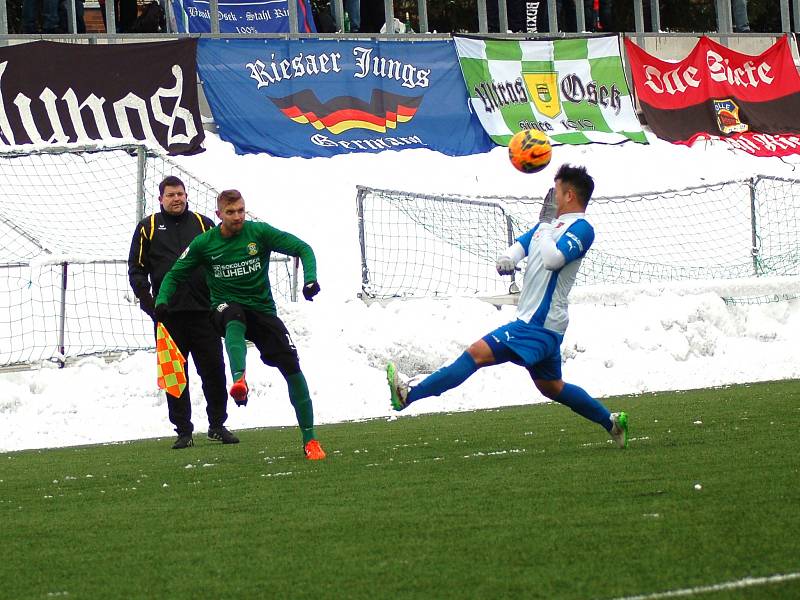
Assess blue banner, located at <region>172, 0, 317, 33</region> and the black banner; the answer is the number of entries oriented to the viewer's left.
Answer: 0

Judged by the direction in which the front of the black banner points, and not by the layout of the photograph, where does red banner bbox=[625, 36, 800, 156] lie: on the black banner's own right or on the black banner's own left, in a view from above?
on the black banner's own left

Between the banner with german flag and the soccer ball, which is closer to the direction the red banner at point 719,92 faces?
the soccer ball

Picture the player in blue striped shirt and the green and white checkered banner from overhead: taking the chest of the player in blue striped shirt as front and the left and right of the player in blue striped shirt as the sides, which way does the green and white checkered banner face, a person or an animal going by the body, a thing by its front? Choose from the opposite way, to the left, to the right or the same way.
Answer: to the left

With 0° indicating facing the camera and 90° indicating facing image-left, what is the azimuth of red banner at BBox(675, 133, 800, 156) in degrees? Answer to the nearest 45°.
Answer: approximately 0°

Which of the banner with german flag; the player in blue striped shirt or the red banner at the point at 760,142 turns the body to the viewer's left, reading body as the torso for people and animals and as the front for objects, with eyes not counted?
the player in blue striped shirt

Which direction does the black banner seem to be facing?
toward the camera

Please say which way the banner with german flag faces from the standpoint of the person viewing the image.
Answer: facing the viewer

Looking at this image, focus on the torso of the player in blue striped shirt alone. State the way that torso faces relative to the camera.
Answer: to the viewer's left

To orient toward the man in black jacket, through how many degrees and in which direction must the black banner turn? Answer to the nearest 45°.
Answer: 0° — it already faces them

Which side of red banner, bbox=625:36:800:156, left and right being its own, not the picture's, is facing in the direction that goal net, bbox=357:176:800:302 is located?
front
